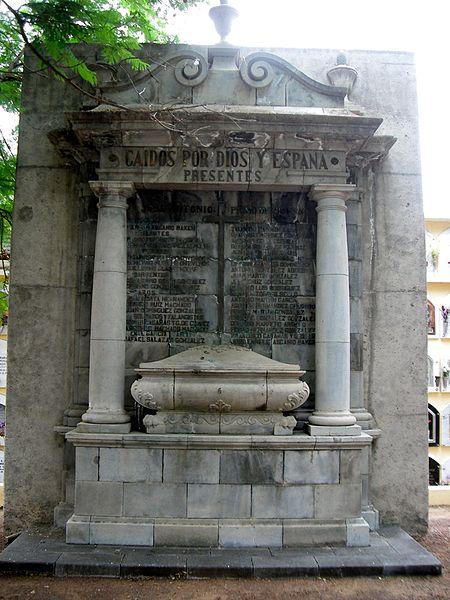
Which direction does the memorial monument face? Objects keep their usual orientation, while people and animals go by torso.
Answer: toward the camera
